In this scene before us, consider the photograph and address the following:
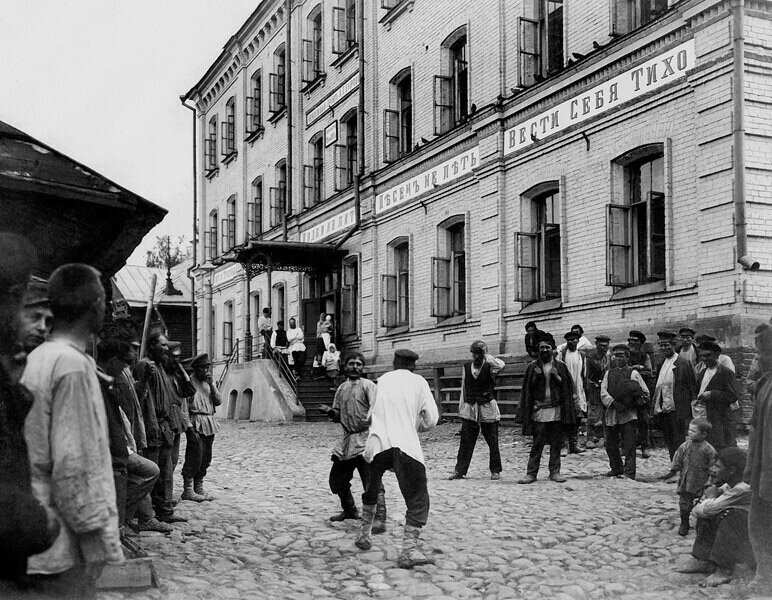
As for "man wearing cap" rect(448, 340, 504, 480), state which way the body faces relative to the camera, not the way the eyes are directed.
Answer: toward the camera

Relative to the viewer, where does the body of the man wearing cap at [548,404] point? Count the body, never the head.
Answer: toward the camera

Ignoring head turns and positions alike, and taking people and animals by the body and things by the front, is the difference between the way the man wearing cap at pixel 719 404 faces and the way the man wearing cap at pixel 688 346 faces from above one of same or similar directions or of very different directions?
same or similar directions

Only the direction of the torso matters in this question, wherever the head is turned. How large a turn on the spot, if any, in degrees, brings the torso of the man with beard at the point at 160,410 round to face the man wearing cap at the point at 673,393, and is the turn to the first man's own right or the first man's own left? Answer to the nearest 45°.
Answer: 0° — they already face them

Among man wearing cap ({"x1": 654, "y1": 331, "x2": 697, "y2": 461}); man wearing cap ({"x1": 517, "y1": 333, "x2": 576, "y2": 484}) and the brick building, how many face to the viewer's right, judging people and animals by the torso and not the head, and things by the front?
0

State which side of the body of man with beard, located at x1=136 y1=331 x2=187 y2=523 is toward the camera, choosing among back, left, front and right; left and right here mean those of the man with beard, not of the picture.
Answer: right

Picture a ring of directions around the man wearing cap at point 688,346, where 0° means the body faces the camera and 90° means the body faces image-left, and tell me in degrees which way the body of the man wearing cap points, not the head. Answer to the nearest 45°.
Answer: approximately 45°

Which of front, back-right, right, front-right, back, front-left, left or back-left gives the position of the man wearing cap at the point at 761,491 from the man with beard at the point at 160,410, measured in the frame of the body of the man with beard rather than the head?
front-right

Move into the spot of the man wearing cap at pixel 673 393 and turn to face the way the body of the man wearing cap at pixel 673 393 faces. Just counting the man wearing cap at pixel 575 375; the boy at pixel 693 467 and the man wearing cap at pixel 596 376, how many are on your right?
2

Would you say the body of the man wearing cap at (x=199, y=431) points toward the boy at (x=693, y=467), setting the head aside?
yes

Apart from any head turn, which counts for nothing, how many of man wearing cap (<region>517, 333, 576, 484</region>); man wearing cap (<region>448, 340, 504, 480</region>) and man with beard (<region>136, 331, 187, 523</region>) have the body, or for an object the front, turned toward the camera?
2

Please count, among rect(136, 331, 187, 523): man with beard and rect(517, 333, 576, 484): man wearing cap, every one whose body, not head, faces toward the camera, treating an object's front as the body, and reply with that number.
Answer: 1

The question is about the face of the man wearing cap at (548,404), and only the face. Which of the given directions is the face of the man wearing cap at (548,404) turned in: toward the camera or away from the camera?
toward the camera

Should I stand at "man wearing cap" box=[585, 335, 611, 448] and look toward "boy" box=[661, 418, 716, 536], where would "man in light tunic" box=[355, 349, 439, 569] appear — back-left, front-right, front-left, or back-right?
front-right

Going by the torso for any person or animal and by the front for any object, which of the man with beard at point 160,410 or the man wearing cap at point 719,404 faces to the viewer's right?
the man with beard

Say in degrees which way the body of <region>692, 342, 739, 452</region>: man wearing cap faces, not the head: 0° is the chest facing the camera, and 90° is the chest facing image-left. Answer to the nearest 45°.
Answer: approximately 45°
